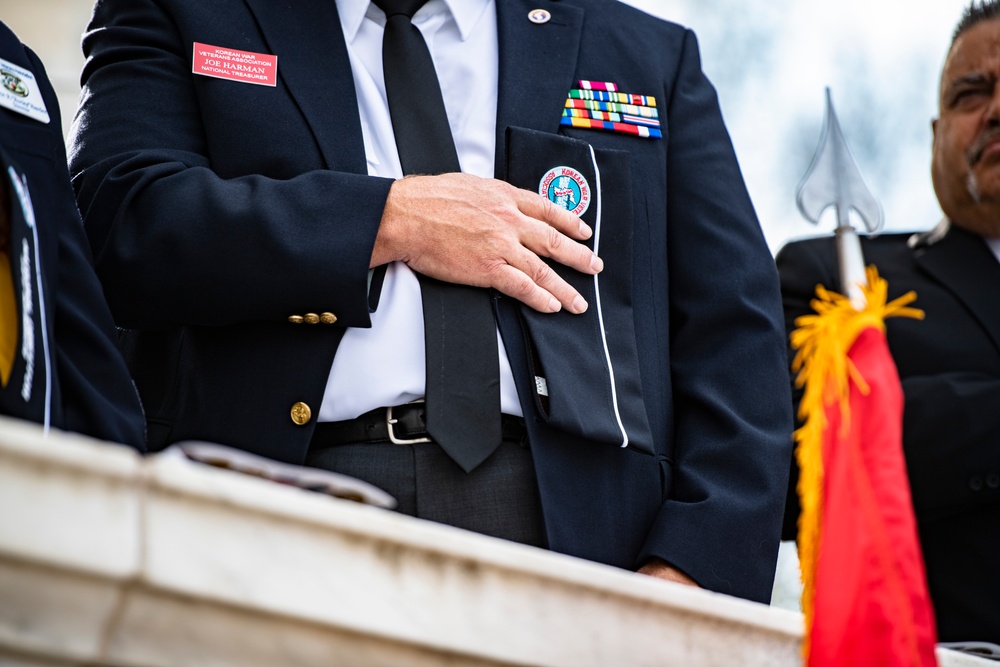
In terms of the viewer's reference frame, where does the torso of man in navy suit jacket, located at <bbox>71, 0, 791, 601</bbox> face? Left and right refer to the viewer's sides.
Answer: facing the viewer

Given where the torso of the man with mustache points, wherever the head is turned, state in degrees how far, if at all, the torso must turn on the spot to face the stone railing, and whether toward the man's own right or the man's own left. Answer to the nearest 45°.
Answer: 0° — they already face it

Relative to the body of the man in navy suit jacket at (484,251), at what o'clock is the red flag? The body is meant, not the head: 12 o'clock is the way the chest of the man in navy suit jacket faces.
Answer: The red flag is roughly at 11 o'clock from the man in navy suit jacket.

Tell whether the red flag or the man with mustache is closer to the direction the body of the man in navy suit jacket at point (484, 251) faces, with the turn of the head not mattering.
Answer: the red flag

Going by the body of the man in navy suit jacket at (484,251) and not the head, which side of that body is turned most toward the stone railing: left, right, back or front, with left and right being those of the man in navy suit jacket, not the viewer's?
front

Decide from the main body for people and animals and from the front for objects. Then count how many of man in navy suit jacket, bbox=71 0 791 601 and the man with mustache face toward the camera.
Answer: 2

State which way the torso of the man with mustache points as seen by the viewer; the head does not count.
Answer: toward the camera

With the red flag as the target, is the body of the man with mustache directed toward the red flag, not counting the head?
yes

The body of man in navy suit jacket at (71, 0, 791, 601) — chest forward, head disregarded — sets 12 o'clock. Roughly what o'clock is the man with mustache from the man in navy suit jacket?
The man with mustache is roughly at 8 o'clock from the man in navy suit jacket.

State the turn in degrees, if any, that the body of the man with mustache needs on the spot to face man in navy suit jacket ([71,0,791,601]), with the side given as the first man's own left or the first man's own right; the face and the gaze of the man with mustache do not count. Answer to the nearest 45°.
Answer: approximately 45° to the first man's own right
